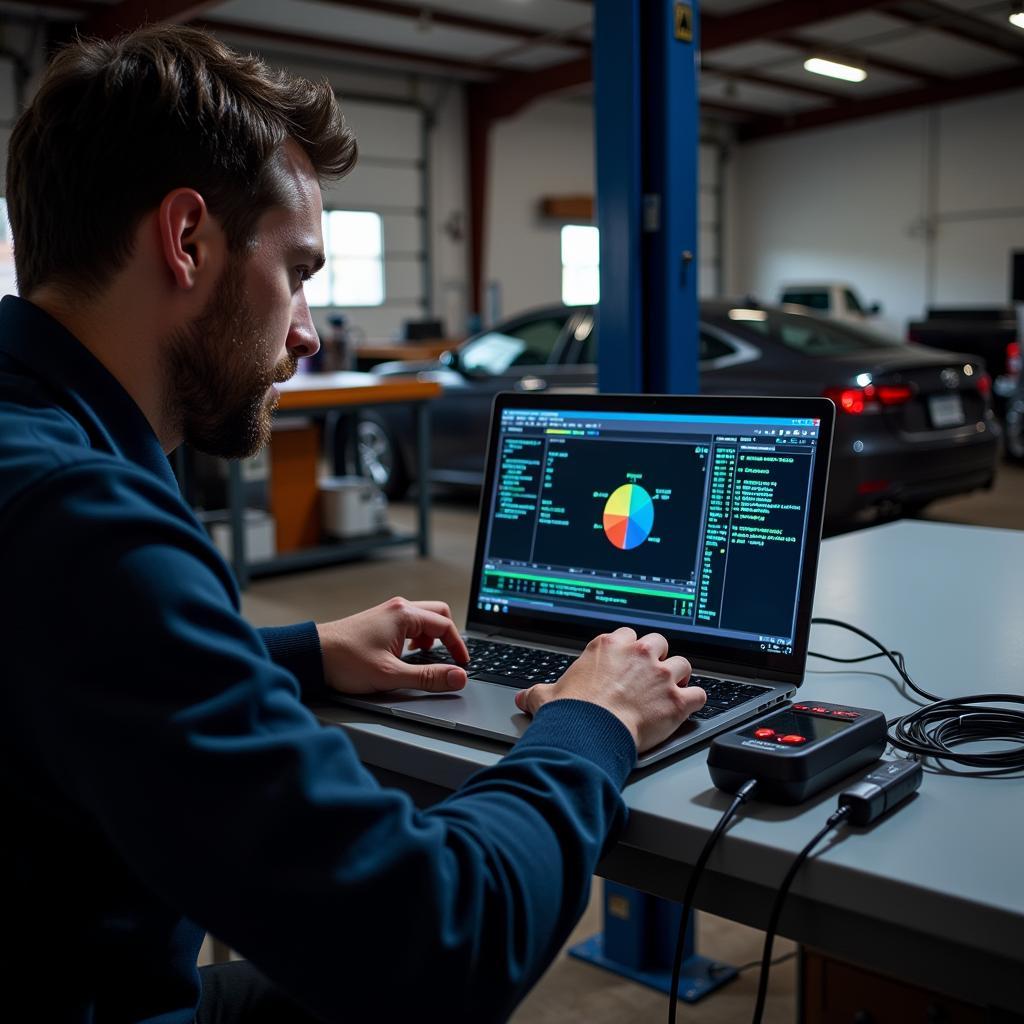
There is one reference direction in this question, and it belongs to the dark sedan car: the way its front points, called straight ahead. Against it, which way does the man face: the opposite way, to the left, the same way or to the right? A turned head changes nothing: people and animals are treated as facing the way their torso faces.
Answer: to the right

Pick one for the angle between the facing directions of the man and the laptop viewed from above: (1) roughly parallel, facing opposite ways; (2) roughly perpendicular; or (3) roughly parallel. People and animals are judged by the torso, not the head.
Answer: roughly parallel, facing opposite ways

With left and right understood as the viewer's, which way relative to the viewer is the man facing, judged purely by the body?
facing away from the viewer and to the right of the viewer

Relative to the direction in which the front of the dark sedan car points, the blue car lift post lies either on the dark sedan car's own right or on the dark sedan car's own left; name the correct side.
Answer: on the dark sedan car's own left

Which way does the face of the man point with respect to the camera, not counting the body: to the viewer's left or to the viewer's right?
to the viewer's right

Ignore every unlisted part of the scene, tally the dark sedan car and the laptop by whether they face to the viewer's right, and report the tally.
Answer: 0

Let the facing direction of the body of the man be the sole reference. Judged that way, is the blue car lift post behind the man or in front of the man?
in front

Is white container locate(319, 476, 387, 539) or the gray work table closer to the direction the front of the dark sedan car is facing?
the white container

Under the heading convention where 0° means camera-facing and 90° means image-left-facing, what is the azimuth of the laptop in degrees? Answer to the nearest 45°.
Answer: approximately 45°

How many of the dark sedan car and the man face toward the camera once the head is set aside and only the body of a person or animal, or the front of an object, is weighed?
0

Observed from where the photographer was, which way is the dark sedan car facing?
facing away from the viewer and to the left of the viewer

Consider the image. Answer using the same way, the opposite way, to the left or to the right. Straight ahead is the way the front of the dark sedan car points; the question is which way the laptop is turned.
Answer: to the left

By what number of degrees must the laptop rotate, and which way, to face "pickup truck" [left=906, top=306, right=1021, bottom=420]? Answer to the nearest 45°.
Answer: approximately 135° to its right

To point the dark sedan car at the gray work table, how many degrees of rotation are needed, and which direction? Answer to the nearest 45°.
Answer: approximately 135° to its left
